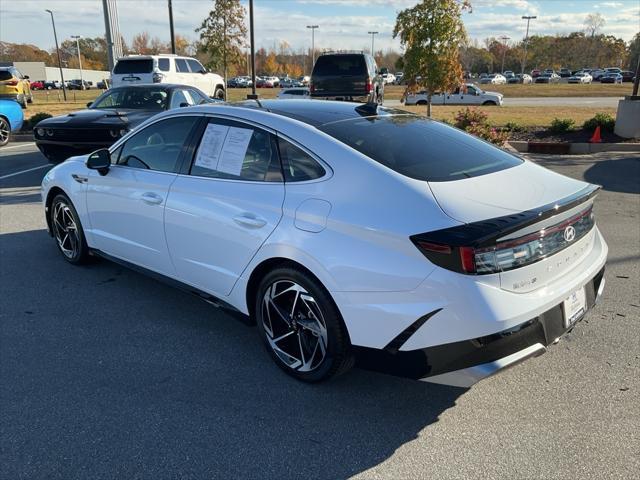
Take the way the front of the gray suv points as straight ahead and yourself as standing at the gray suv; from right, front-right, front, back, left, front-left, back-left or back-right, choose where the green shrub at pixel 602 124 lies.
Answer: right

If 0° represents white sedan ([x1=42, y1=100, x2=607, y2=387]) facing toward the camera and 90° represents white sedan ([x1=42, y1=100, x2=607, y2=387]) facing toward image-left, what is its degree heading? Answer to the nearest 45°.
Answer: approximately 135°

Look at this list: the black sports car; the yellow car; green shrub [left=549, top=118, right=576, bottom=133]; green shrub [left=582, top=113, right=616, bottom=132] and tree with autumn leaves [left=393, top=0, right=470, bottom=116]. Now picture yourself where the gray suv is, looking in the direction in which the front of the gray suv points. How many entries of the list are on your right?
3

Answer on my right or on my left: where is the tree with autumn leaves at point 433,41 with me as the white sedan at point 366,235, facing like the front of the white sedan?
on my right

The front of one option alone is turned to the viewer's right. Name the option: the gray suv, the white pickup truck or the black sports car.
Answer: the white pickup truck

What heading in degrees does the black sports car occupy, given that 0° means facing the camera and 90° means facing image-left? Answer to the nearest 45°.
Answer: approximately 45°

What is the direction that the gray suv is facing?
away from the camera

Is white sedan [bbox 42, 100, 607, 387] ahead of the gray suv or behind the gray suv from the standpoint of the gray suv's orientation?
behind

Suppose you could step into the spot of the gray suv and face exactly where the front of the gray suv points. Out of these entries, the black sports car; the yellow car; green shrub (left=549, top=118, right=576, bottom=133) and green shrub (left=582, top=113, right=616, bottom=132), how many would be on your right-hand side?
2

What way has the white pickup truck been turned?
to the viewer's right

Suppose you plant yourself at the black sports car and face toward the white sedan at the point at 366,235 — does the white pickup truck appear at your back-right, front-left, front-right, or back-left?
back-left

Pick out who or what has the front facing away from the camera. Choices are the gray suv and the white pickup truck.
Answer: the gray suv
